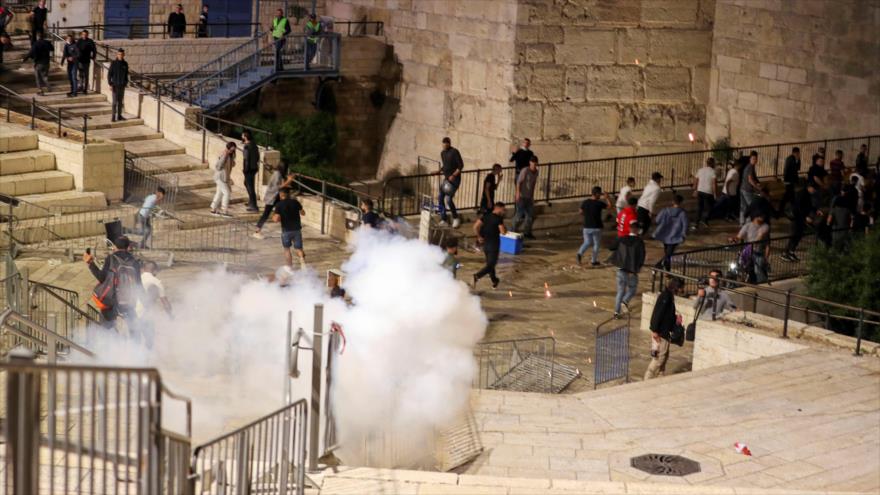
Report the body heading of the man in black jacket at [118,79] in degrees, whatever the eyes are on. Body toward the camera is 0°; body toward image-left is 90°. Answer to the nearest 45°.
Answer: approximately 0°

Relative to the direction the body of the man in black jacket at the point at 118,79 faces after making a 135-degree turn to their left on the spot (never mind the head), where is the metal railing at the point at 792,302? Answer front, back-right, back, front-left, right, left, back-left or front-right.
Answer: right

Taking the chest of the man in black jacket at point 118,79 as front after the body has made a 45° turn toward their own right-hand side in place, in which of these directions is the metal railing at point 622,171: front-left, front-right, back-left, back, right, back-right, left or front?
back-left

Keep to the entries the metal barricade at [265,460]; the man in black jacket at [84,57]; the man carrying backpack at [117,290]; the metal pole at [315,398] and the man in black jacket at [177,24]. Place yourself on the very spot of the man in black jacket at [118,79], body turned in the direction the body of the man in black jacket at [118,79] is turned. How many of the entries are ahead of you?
3

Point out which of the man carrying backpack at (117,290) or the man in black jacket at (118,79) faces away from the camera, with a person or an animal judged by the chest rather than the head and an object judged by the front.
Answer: the man carrying backpack

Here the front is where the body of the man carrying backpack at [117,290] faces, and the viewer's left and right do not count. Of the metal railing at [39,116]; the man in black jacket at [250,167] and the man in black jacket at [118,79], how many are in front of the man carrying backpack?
3

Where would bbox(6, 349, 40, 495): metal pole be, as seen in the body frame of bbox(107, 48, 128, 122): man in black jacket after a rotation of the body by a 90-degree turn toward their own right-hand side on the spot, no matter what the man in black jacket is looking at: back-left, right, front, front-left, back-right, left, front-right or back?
left

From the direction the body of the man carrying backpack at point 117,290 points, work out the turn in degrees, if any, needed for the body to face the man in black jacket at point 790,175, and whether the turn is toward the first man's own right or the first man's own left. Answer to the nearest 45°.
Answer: approximately 45° to the first man's own right

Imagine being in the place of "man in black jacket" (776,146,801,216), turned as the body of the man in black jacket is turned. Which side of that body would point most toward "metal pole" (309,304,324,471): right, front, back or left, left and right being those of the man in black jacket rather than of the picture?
right

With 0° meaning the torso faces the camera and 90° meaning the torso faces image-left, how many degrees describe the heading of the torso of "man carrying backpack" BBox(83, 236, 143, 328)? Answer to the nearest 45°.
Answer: approximately 180°

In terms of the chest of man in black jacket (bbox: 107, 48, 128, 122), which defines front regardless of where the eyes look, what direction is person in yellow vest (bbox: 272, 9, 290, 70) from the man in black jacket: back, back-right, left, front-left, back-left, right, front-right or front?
back-left

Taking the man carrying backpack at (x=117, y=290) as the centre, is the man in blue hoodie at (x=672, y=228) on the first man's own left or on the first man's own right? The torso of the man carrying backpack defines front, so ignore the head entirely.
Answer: on the first man's own right

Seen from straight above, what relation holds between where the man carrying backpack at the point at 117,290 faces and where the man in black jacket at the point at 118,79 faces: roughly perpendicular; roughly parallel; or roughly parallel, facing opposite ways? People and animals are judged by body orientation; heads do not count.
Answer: roughly parallel, facing opposite ways

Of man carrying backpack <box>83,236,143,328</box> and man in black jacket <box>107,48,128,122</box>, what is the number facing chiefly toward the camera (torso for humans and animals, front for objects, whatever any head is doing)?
1

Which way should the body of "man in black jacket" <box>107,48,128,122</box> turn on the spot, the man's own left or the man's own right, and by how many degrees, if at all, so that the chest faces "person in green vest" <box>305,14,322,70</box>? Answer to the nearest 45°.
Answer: approximately 135° to the man's own left

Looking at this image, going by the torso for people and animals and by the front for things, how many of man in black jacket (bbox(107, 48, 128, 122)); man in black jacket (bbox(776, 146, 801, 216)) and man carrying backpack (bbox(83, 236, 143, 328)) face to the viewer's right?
1

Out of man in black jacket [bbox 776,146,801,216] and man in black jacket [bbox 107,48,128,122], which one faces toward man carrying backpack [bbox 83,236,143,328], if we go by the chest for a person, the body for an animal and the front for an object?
man in black jacket [bbox 107,48,128,122]

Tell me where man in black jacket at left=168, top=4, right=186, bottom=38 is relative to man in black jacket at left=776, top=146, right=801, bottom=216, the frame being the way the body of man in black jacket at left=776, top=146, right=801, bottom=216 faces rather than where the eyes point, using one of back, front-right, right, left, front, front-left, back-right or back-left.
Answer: back

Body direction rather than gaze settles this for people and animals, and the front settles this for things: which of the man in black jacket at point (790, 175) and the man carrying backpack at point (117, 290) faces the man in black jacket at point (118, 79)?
the man carrying backpack
